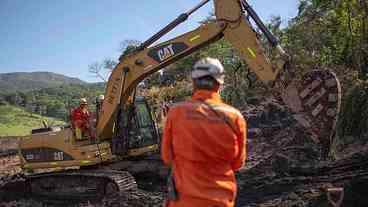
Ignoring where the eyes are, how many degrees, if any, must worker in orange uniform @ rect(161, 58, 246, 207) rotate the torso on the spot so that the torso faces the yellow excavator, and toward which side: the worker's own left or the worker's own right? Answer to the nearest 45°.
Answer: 0° — they already face it

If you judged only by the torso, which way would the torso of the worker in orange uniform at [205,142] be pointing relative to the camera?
away from the camera
